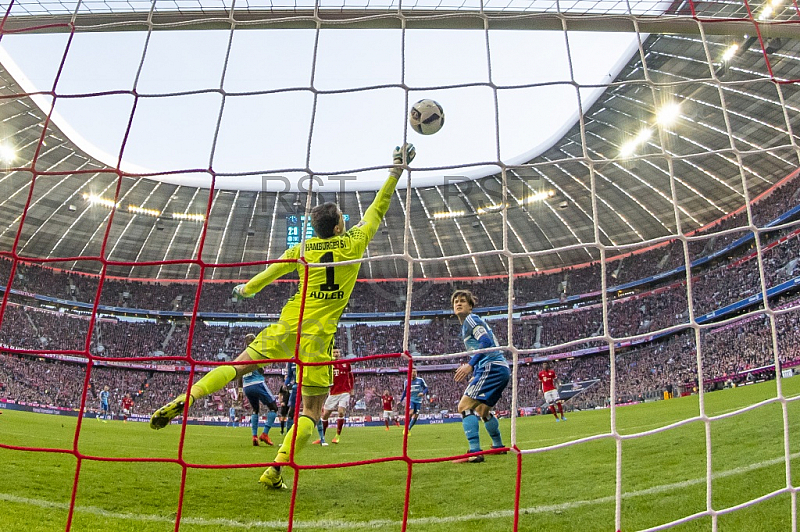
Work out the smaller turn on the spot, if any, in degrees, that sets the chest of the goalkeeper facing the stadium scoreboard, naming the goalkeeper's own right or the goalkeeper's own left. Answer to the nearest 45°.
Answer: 0° — they already face it

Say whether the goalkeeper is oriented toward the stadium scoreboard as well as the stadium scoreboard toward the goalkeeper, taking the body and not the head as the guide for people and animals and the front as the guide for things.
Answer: yes

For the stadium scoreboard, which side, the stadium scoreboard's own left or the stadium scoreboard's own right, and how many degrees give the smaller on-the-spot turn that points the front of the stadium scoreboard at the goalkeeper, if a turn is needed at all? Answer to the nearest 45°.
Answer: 0° — it already faces them

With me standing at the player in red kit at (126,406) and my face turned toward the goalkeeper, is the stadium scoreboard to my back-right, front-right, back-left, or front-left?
back-left

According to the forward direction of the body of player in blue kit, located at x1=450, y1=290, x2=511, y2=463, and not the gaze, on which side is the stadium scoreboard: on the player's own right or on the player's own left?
on the player's own right

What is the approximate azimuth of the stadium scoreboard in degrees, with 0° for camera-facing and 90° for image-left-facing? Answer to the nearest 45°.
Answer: approximately 0°

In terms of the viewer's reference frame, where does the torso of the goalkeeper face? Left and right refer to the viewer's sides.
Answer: facing away from the viewer

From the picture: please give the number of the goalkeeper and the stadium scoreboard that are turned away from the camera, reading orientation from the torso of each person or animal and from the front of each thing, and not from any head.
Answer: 1

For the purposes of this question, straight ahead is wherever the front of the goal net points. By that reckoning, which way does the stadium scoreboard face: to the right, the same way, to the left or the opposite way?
the opposite way

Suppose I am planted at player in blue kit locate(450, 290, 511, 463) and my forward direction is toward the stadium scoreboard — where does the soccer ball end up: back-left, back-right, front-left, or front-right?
back-left

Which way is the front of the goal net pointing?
away from the camera

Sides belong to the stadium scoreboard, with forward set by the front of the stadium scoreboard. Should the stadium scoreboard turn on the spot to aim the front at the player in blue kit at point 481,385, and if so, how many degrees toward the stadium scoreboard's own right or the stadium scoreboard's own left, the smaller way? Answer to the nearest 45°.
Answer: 0° — it already faces them
